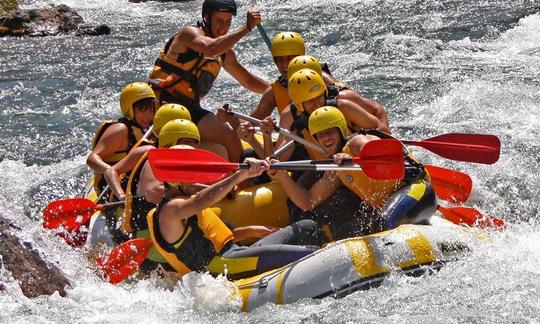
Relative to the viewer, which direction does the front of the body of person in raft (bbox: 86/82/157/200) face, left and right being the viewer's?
facing the viewer and to the right of the viewer

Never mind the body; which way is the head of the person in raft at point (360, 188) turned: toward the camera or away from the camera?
toward the camera

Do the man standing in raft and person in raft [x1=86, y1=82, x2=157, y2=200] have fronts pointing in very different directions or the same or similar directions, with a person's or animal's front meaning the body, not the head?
same or similar directions

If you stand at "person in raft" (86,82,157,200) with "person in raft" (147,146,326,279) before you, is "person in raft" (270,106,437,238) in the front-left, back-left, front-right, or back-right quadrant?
front-left

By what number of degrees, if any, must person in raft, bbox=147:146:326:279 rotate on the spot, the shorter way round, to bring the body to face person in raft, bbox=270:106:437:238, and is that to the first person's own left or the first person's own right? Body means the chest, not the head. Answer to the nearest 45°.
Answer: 0° — they already face them

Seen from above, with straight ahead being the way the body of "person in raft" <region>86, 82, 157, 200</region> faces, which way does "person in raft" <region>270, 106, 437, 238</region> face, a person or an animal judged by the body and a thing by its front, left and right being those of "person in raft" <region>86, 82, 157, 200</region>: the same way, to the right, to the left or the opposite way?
to the right

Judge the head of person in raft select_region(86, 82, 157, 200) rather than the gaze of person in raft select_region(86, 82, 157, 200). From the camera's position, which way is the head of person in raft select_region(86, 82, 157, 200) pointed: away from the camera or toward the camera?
toward the camera

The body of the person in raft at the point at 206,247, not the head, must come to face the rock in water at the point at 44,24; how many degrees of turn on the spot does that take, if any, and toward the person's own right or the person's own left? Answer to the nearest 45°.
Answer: approximately 90° to the person's own left

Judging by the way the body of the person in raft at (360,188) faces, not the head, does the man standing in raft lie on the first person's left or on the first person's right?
on the first person's right

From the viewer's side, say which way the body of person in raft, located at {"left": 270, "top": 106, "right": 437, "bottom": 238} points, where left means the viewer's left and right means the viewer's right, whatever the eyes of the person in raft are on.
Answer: facing the viewer and to the left of the viewer

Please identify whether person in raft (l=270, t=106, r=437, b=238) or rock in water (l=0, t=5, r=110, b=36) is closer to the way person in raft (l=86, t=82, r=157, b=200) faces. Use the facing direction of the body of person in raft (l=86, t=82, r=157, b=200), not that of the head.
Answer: the person in raft
